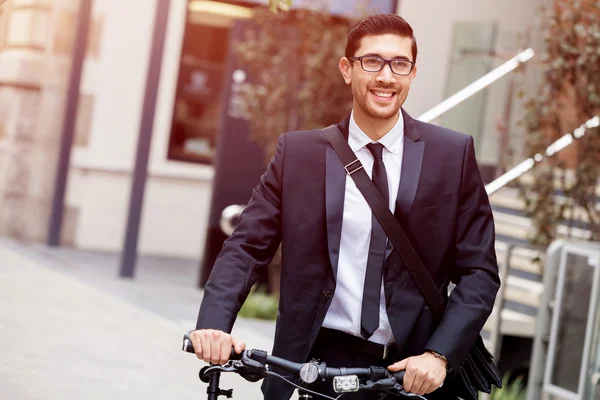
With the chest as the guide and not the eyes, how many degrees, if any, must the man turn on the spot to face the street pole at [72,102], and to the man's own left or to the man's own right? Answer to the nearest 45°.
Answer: approximately 180°

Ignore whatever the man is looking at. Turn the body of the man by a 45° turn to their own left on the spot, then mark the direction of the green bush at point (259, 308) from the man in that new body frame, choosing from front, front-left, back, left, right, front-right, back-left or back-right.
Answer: back-left

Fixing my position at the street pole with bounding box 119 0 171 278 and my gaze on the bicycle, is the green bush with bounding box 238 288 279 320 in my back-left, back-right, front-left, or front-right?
front-left

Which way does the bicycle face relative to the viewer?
toward the camera

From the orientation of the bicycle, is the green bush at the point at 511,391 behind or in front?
behind

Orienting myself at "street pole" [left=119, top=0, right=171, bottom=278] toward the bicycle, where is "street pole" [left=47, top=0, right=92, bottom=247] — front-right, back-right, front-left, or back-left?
back-right

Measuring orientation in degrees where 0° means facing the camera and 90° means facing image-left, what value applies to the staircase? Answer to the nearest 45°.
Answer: approximately 45°

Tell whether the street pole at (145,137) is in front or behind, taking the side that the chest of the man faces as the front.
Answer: behind

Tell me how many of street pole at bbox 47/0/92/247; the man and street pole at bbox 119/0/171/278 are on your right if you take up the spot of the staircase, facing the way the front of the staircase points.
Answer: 2

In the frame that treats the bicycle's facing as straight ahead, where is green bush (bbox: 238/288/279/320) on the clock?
The green bush is roughly at 6 o'clock from the bicycle.
